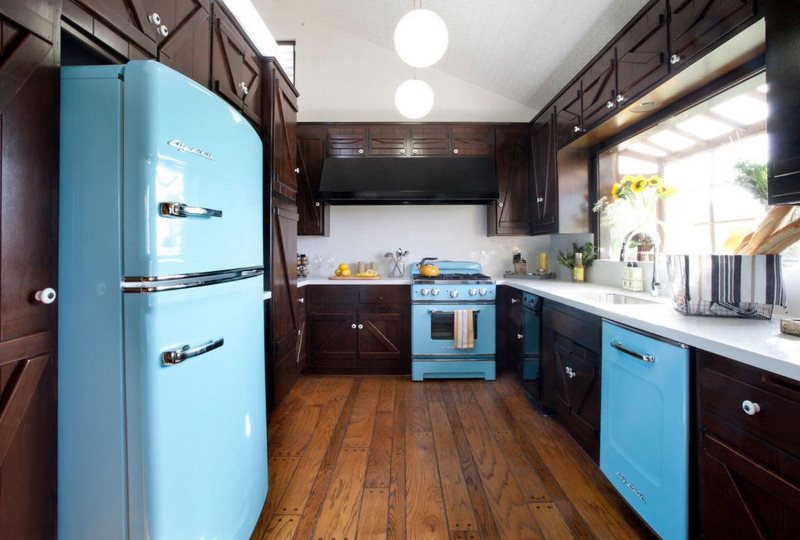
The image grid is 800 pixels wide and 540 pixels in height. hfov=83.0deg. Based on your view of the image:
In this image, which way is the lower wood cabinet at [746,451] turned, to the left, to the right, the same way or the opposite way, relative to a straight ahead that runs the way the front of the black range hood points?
to the right

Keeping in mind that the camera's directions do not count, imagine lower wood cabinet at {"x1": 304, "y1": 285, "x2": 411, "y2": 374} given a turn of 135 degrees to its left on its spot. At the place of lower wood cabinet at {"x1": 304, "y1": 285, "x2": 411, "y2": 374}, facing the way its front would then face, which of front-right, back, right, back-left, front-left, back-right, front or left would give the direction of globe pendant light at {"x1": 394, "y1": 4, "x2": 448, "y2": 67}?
back-right

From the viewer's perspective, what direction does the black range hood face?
toward the camera

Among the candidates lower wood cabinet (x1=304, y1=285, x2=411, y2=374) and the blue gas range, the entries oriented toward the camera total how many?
2

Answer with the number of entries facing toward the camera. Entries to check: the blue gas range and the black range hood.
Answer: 2

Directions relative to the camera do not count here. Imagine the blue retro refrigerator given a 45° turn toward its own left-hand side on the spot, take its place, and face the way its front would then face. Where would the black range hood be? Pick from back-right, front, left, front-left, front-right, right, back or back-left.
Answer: front-left

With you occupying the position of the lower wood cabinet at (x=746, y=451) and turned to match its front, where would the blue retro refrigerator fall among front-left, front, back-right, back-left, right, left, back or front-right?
front

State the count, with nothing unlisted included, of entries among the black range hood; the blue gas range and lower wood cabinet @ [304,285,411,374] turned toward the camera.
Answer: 3

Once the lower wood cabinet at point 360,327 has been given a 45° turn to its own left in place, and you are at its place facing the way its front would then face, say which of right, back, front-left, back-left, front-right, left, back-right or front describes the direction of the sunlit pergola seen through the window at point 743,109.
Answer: front

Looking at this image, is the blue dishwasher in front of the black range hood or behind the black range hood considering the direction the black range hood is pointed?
in front

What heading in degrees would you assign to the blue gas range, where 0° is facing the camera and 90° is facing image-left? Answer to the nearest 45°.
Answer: approximately 0°

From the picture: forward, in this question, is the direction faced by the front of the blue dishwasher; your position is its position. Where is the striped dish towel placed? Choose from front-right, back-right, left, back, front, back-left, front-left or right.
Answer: right

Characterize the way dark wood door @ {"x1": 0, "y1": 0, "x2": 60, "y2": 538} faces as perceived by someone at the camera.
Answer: facing the viewer and to the right of the viewer

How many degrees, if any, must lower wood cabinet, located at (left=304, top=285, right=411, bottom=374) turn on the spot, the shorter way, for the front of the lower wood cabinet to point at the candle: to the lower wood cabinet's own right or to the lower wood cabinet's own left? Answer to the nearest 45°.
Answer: approximately 90° to the lower wood cabinet's own left

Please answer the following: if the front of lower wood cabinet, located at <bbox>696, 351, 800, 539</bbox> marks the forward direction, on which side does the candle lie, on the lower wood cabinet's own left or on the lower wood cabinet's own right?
on the lower wood cabinet's own right
